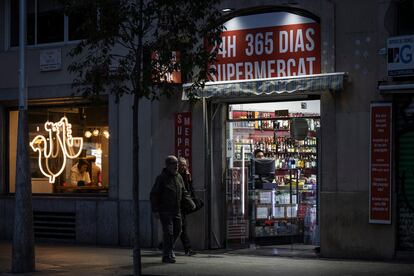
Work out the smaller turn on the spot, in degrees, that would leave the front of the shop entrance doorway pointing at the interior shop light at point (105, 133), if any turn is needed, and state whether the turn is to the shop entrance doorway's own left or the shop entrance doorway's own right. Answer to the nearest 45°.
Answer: approximately 90° to the shop entrance doorway's own right

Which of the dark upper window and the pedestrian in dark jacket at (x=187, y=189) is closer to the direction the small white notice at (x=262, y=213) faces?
the pedestrian in dark jacket

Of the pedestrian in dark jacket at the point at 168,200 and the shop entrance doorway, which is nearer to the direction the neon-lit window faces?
the pedestrian in dark jacket

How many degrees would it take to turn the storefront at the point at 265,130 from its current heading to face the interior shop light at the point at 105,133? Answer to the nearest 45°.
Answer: approximately 135° to its right

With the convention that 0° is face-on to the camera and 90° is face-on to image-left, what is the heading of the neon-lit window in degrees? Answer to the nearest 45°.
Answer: approximately 0°

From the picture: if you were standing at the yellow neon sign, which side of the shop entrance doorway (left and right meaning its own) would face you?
right

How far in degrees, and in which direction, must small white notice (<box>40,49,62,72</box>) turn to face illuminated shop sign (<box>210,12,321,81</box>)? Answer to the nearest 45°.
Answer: approximately 45° to its left
